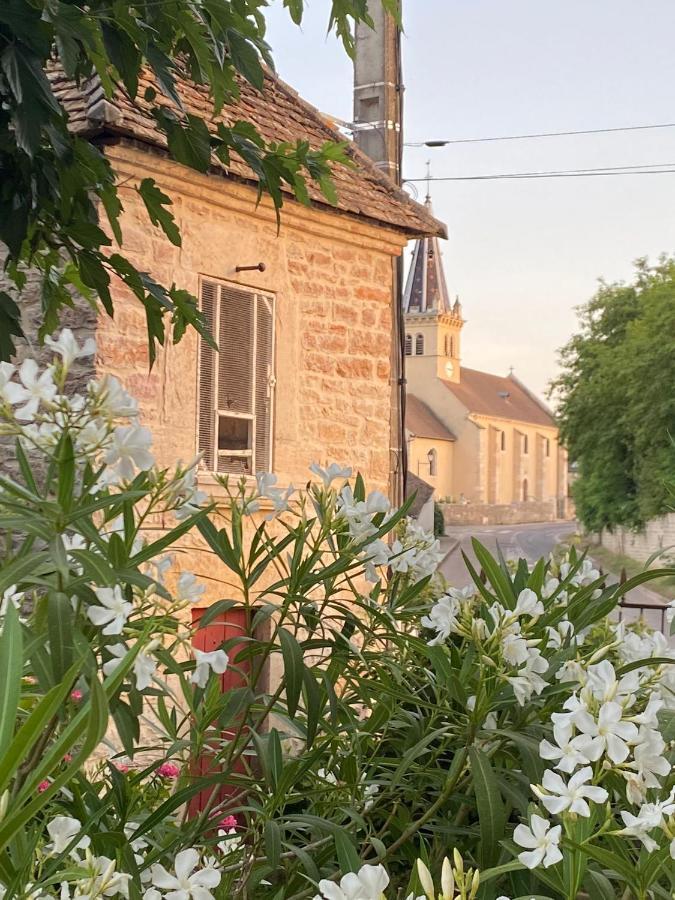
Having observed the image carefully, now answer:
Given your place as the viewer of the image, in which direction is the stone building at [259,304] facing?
facing the viewer and to the right of the viewer

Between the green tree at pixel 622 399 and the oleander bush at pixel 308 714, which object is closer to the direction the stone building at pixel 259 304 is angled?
the oleander bush

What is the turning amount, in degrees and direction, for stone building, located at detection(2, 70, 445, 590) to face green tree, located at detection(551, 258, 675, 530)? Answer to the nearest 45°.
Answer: approximately 90° to its left

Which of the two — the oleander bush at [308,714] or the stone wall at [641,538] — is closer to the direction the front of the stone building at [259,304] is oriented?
the oleander bush

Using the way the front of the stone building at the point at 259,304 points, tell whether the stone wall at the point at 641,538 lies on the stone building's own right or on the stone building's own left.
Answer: on the stone building's own left
